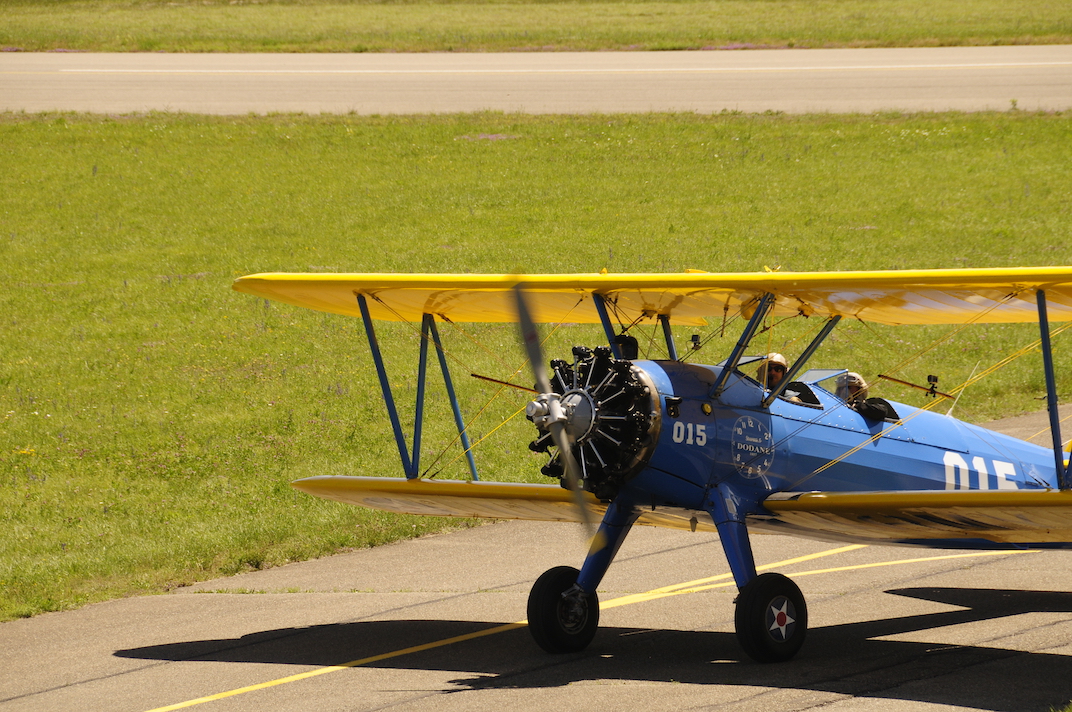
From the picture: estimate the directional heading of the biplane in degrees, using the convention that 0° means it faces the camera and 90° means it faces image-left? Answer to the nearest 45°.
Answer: approximately 45°

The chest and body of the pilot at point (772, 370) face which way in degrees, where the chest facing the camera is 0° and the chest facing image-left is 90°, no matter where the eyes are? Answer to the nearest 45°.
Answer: approximately 45°

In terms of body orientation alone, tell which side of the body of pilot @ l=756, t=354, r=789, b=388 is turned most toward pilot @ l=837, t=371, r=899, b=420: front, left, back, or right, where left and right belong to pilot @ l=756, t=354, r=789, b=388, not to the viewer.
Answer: back
